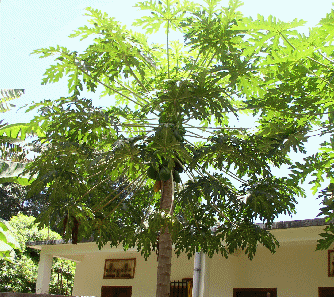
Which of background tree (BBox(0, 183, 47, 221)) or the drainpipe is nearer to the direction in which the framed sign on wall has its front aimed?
the drainpipe

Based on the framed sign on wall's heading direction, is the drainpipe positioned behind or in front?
in front

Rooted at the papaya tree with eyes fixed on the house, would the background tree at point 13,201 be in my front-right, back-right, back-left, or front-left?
front-left

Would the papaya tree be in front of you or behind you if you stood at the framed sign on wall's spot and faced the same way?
in front

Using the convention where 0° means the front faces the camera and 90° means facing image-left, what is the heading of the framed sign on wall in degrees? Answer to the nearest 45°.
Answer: approximately 0°

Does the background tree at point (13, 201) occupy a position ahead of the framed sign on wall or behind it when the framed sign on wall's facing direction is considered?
behind

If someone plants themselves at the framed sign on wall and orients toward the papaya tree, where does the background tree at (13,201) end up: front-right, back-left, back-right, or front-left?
back-right

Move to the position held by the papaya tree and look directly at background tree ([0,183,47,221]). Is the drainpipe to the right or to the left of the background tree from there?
right
